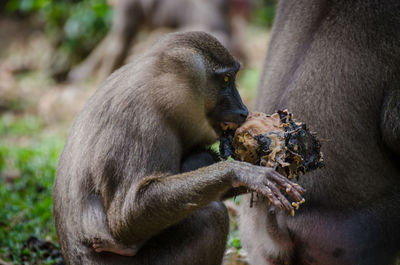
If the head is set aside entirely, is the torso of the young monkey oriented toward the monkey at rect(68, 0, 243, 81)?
no

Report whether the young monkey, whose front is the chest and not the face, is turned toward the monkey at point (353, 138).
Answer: yes

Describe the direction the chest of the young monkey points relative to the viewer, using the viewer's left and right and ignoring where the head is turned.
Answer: facing to the right of the viewer
